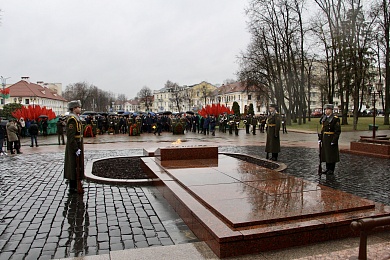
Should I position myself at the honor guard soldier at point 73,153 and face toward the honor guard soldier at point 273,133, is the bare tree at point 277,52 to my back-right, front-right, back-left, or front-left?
front-left

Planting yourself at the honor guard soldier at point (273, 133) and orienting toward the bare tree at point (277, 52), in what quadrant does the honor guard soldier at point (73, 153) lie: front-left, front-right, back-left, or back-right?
back-left

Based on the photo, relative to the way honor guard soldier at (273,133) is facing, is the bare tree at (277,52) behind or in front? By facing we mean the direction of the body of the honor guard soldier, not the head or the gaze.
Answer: behind

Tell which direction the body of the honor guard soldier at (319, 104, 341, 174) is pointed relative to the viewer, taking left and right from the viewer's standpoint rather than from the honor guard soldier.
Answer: facing the viewer and to the left of the viewer
